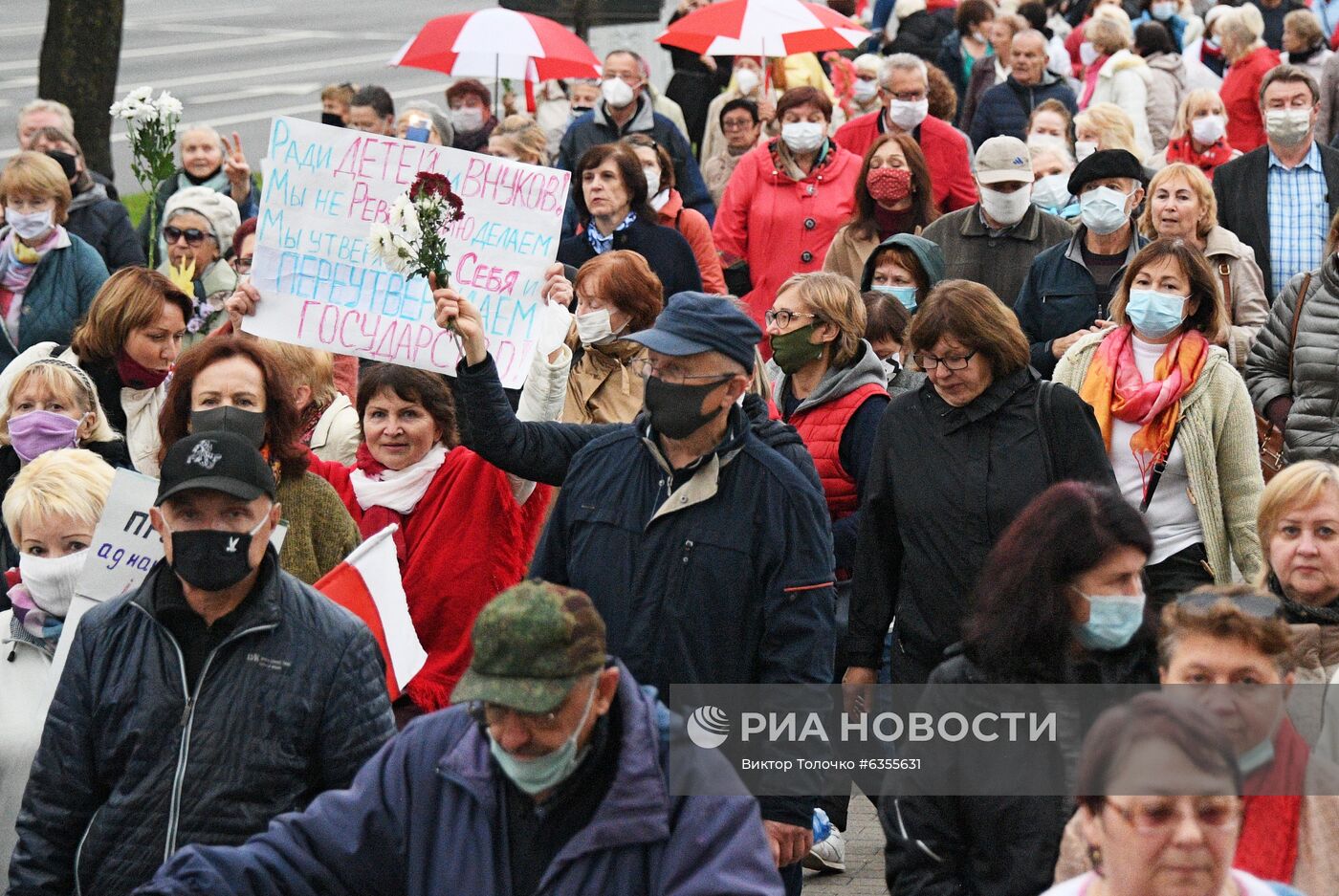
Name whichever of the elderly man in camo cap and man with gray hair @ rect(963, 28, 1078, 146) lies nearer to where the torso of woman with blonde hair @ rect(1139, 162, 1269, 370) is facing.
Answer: the elderly man in camo cap

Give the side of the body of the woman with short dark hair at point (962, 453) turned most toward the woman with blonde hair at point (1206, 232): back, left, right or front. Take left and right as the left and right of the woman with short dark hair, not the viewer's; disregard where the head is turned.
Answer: back

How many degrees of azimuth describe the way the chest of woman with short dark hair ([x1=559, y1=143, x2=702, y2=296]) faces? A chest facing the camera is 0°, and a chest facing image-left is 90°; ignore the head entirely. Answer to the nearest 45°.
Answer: approximately 45°

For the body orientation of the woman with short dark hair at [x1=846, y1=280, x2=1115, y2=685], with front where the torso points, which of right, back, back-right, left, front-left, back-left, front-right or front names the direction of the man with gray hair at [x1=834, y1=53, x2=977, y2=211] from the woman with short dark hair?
back-right

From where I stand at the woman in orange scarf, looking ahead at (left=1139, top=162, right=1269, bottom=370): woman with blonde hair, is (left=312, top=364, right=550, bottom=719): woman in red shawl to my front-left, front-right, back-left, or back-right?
back-left

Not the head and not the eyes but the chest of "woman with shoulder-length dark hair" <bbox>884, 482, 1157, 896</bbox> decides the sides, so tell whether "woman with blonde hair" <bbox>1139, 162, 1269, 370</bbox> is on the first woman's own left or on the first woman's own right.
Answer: on the first woman's own left

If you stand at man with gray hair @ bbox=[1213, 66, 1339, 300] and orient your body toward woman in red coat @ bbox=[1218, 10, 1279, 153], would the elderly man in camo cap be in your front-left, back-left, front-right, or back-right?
back-left

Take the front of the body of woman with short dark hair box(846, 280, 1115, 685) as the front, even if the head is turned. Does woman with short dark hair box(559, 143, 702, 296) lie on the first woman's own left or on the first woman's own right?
on the first woman's own right

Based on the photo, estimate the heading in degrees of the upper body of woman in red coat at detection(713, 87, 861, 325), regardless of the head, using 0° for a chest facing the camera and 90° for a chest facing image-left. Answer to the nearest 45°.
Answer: approximately 0°

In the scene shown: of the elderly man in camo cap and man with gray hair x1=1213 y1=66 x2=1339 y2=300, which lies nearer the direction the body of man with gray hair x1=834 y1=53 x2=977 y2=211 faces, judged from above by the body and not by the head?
the elderly man in camo cap
